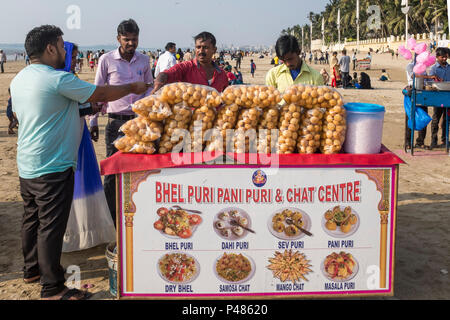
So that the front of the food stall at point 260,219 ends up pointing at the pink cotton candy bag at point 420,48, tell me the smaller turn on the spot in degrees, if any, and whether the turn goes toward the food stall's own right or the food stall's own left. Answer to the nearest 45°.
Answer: approximately 135° to the food stall's own left

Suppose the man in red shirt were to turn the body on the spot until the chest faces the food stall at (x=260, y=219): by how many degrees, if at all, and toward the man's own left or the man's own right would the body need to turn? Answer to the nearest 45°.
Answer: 0° — they already face it

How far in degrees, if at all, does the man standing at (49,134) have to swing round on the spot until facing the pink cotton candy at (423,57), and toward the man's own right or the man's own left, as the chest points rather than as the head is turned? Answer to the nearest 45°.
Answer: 0° — they already face it

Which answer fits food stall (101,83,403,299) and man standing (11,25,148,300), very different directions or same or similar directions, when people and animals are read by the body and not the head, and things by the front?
very different directions

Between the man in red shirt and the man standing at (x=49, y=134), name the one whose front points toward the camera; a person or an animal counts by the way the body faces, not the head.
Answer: the man in red shirt

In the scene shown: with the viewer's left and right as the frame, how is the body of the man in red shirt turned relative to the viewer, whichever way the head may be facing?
facing the viewer

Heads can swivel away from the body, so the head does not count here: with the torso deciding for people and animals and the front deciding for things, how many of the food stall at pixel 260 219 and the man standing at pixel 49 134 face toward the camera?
1

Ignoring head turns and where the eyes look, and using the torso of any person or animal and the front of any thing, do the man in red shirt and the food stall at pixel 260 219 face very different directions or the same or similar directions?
same or similar directions

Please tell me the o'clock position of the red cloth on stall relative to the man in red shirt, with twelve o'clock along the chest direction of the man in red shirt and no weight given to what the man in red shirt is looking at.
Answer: The red cloth on stall is roughly at 12 o'clock from the man in red shirt.

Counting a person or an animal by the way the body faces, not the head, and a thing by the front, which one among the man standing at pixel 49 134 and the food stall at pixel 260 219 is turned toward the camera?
the food stall

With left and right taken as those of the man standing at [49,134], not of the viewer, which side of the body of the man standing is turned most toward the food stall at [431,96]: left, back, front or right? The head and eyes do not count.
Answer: front

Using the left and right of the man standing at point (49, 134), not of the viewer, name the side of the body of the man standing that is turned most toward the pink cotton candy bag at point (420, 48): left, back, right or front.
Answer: front

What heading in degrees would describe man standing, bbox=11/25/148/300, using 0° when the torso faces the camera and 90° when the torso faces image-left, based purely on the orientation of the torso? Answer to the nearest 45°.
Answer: approximately 225°
